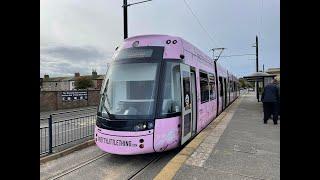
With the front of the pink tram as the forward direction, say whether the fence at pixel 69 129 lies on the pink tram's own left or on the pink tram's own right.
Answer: on the pink tram's own right

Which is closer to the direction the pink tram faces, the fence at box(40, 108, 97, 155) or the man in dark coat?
the fence

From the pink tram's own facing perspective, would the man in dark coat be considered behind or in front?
behind

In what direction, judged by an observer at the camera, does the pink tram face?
facing the viewer and to the left of the viewer
